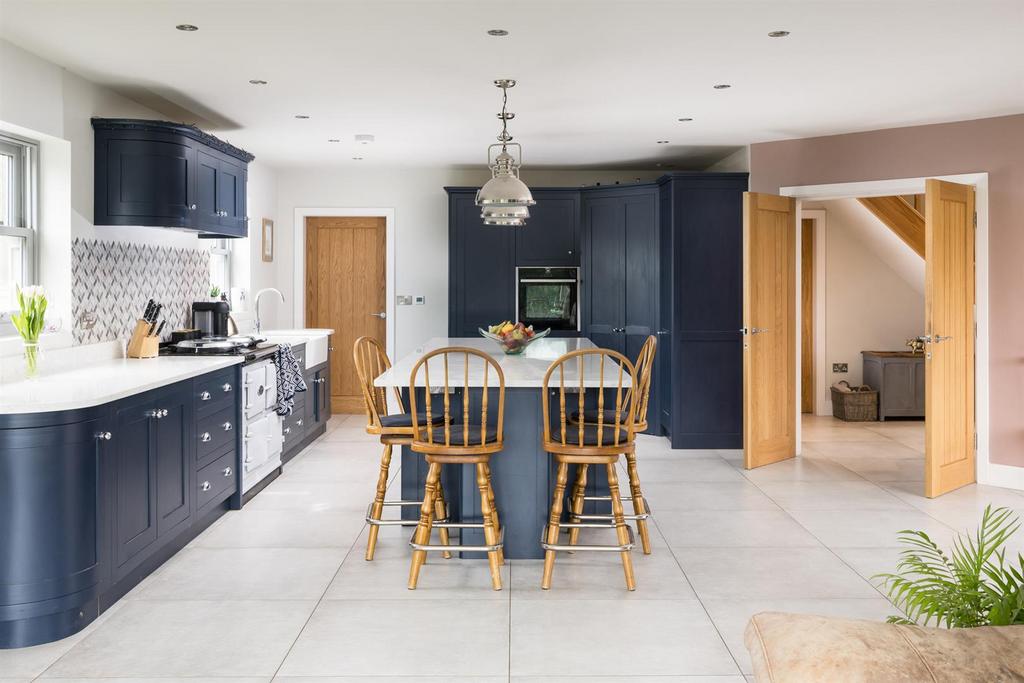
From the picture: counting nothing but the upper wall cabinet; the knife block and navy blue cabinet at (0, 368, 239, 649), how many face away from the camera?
0

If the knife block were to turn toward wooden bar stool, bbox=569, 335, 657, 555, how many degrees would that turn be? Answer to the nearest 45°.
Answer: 0° — it already faces it

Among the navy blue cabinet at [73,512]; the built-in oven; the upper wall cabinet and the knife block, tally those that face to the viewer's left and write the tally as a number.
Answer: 0

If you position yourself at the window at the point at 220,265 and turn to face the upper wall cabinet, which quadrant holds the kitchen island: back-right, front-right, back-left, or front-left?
front-left

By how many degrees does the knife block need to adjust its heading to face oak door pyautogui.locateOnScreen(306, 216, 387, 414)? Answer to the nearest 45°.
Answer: approximately 90° to its left

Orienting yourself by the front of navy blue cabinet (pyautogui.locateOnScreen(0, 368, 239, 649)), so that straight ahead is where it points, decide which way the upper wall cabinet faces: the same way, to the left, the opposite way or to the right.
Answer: the same way

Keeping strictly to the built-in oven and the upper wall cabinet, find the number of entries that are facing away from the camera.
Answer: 0

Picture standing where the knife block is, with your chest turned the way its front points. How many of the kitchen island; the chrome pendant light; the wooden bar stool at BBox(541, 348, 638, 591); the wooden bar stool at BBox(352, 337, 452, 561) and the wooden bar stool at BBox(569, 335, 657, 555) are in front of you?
5

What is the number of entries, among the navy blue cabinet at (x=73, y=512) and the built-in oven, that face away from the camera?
0

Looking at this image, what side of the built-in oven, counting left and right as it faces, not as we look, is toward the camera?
front

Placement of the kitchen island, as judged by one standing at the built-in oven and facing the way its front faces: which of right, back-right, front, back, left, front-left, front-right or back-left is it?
front

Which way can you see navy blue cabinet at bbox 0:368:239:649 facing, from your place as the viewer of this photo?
facing the viewer and to the right of the viewer

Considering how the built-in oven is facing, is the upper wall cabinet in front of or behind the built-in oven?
in front

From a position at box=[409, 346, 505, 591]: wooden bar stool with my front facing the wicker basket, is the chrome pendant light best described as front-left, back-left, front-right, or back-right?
front-left

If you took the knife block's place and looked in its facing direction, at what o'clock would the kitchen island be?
The kitchen island is roughly at 12 o'clock from the knife block.

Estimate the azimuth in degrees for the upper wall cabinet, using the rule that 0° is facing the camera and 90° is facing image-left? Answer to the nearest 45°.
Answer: approximately 315°

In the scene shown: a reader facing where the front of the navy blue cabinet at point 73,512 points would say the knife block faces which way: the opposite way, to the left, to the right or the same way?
the same way
